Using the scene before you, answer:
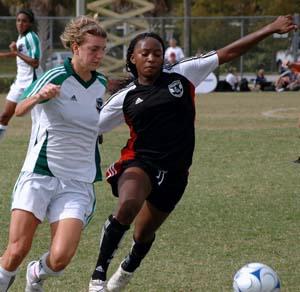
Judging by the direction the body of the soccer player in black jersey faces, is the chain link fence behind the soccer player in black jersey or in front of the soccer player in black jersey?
behind

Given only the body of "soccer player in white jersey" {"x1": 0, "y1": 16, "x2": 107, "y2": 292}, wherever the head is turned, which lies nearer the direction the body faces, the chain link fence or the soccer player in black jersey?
the soccer player in black jersey

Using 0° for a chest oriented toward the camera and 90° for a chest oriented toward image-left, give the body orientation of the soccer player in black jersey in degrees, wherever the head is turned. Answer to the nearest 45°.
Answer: approximately 0°

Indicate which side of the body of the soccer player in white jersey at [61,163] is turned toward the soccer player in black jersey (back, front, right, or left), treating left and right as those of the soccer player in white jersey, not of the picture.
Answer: left

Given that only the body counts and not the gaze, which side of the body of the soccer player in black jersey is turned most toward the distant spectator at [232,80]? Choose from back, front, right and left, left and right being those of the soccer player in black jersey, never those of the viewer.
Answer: back

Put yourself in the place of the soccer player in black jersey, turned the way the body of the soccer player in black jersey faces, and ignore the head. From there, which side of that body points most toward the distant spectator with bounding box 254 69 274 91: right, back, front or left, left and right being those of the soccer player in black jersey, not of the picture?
back

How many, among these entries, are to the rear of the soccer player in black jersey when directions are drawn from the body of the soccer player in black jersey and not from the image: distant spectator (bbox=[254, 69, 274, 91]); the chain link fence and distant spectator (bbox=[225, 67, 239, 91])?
3

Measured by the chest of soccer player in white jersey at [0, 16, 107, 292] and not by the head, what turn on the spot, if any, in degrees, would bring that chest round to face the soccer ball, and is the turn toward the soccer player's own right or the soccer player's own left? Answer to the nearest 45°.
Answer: approximately 45° to the soccer player's own left

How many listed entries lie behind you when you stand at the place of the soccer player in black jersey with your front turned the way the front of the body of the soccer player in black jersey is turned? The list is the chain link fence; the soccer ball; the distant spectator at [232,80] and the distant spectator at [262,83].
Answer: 3

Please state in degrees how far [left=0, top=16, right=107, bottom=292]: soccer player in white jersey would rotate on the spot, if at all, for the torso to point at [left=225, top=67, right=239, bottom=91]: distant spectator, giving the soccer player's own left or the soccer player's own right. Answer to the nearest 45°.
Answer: approximately 135° to the soccer player's own left

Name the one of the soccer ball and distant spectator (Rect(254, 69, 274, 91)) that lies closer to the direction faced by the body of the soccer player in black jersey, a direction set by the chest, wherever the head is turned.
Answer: the soccer ball

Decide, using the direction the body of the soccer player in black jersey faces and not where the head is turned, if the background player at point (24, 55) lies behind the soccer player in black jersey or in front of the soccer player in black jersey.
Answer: behind
